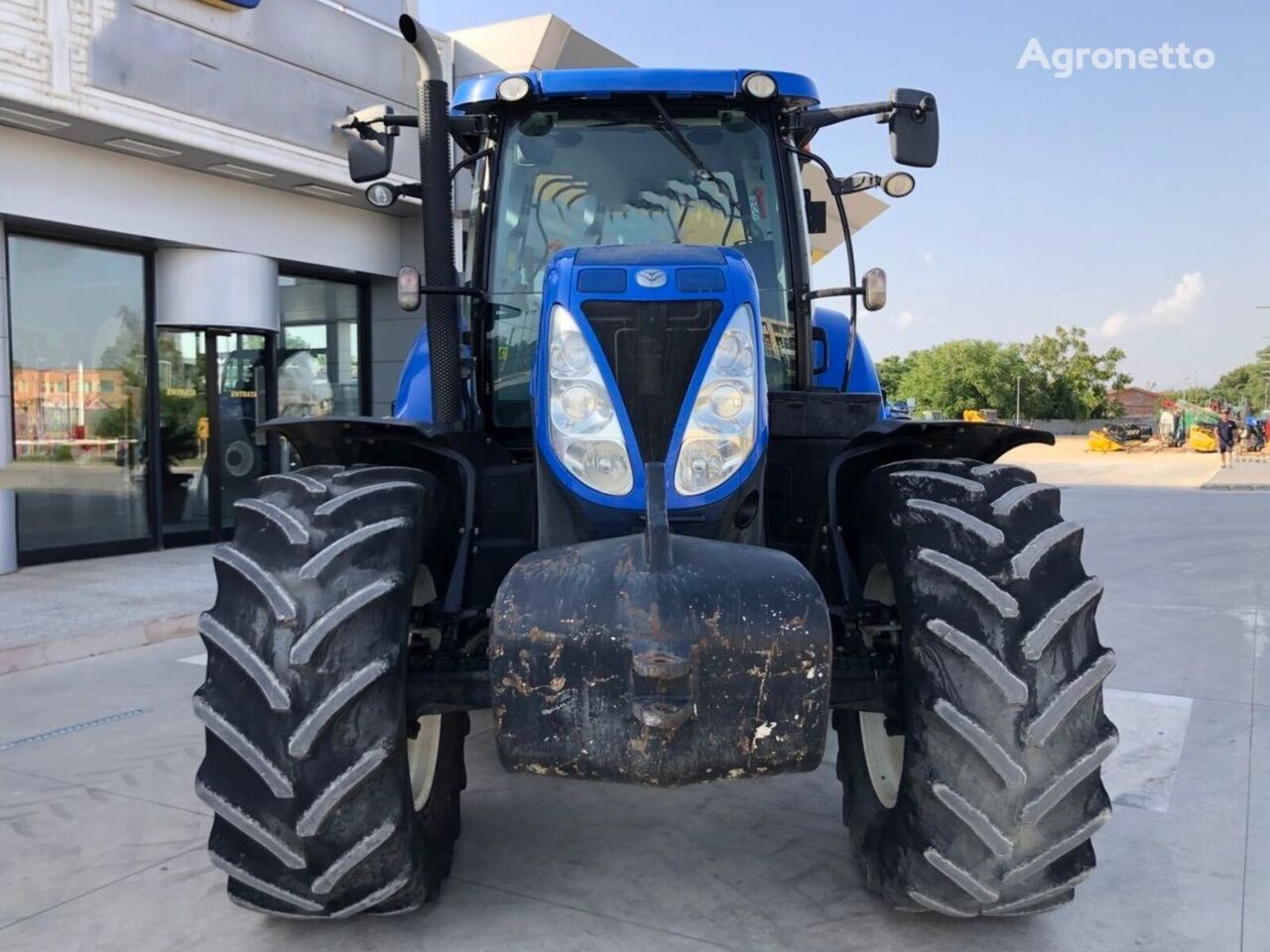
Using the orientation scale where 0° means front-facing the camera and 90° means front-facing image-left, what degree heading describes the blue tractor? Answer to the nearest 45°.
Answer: approximately 0°
